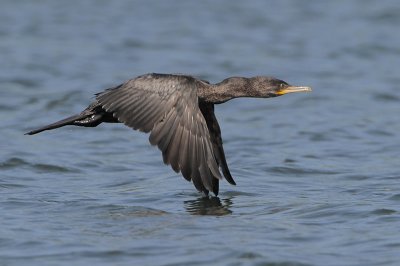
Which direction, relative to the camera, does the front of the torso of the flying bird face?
to the viewer's right
